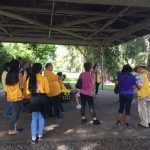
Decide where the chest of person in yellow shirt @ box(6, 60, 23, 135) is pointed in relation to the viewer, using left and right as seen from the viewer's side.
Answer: facing away from the viewer and to the right of the viewer

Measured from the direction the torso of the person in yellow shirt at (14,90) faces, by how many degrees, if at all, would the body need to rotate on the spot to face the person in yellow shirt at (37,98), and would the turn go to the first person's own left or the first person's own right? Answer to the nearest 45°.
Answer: approximately 90° to the first person's own right
